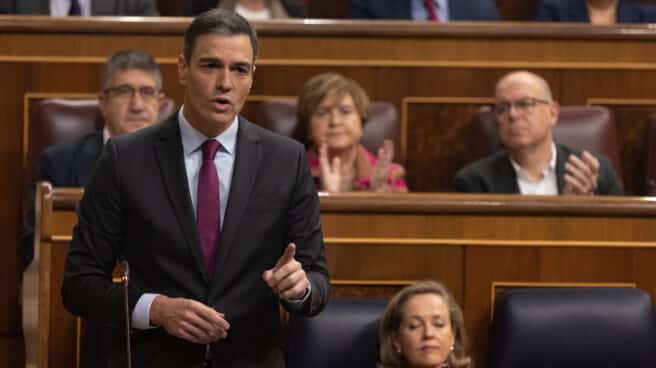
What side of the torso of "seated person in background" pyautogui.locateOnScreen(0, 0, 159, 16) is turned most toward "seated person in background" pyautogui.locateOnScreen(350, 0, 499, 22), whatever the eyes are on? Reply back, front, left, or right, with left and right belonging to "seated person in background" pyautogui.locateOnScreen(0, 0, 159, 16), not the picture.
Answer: left

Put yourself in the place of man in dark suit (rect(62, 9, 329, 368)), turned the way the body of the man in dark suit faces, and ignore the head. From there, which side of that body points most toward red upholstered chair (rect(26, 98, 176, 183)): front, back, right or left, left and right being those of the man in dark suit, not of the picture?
back

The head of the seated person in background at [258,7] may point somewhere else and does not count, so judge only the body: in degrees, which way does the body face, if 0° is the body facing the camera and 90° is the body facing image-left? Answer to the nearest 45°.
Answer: approximately 0°
